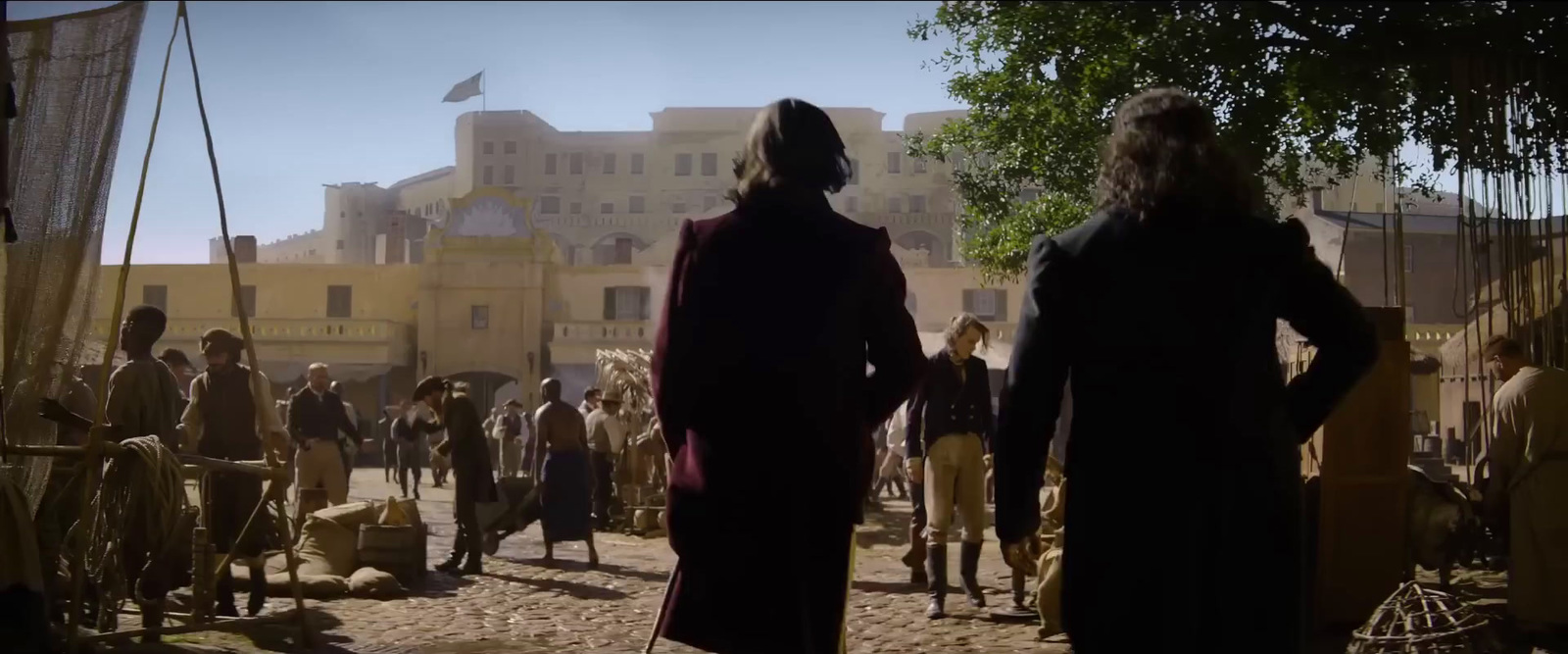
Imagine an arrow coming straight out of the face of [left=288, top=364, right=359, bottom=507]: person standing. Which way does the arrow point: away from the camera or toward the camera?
toward the camera

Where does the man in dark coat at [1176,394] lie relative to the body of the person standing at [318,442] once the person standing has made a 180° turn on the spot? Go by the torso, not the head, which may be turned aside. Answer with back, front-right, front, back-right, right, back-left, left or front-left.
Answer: back

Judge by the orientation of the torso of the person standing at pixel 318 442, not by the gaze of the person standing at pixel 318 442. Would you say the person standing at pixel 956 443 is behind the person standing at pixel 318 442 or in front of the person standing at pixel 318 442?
in front

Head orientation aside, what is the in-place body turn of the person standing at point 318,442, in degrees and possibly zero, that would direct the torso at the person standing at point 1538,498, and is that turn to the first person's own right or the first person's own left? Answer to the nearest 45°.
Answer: approximately 45° to the first person's own left

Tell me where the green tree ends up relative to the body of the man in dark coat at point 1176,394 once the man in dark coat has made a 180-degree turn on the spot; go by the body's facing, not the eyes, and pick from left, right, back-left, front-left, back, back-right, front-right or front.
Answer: back

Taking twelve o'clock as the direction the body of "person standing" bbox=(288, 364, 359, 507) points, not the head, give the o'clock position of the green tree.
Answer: The green tree is roughly at 10 o'clock from the person standing.

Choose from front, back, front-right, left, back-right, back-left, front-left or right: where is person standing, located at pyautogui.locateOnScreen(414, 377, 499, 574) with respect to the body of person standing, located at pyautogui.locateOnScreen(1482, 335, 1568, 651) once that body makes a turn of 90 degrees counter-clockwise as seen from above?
front-right

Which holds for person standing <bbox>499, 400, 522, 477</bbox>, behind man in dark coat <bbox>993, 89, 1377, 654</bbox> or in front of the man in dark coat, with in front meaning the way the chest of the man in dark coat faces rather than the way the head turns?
in front

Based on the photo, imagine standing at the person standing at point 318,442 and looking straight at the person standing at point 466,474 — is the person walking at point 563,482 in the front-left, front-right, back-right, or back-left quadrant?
front-left

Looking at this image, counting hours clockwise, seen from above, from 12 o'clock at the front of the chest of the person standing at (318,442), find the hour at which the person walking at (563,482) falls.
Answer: the person walking at (563,482) is roughly at 10 o'clock from the person standing at (318,442).

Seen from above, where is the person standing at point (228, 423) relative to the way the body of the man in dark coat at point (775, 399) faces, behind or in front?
in front

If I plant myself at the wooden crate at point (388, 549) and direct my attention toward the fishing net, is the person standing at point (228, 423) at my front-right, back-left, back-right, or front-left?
front-right

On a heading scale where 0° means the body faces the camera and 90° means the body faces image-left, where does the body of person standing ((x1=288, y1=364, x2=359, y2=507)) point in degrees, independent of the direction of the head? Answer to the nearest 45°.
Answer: approximately 0°

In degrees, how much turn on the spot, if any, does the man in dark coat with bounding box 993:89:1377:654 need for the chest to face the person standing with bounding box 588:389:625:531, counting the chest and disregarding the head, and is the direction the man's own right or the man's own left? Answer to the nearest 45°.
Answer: approximately 45° to the man's own left

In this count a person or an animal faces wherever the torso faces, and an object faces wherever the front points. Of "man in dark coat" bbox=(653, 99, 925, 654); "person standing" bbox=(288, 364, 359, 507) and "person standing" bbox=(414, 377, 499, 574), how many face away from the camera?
1

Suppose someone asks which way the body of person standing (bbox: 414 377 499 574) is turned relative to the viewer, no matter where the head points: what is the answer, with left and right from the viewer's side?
facing to the left of the viewer

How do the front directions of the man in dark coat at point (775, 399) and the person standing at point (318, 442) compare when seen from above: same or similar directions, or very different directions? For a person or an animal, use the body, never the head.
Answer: very different directions
